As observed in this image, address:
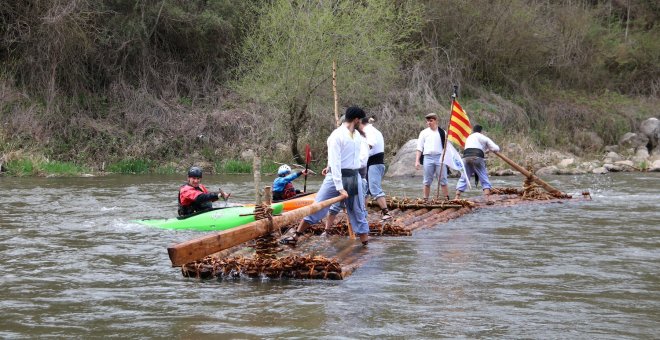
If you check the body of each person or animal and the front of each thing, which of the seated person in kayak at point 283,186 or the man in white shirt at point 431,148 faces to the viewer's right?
the seated person in kayak

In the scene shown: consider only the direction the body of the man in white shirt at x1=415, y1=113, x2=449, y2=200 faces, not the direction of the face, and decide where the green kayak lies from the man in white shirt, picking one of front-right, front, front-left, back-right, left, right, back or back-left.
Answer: front-right

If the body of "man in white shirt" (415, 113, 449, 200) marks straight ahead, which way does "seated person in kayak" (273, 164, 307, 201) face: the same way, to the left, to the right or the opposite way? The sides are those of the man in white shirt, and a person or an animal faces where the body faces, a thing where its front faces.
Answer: to the left

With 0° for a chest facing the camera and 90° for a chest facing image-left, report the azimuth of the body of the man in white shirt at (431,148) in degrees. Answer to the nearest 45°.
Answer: approximately 0°

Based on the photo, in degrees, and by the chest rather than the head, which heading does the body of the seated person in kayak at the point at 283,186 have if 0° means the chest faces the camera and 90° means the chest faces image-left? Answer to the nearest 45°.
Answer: approximately 270°
